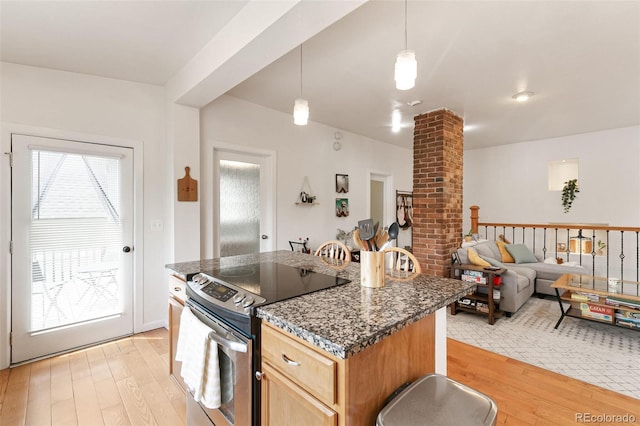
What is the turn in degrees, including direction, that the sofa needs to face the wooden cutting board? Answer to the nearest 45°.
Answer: approximately 90° to its right

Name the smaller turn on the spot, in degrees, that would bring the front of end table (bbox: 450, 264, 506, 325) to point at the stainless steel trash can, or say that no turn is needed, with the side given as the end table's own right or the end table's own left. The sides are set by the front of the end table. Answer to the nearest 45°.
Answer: approximately 45° to the end table's own left

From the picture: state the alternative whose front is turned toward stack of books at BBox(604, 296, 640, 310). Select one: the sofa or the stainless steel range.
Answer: the sofa

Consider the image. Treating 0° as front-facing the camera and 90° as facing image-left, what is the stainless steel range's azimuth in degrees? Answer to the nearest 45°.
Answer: approximately 45°

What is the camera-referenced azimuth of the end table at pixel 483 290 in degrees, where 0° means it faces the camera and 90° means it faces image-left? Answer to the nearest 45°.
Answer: approximately 45°

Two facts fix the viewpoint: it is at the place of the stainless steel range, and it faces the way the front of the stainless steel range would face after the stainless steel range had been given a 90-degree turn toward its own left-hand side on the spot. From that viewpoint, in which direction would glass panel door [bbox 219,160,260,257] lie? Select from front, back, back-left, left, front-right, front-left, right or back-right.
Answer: back-left

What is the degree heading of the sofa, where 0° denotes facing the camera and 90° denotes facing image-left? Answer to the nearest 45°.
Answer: approximately 315°

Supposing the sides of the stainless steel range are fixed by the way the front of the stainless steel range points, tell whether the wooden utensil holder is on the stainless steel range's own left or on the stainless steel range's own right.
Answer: on the stainless steel range's own left

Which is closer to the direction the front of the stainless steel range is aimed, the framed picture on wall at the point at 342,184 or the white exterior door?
the white exterior door
